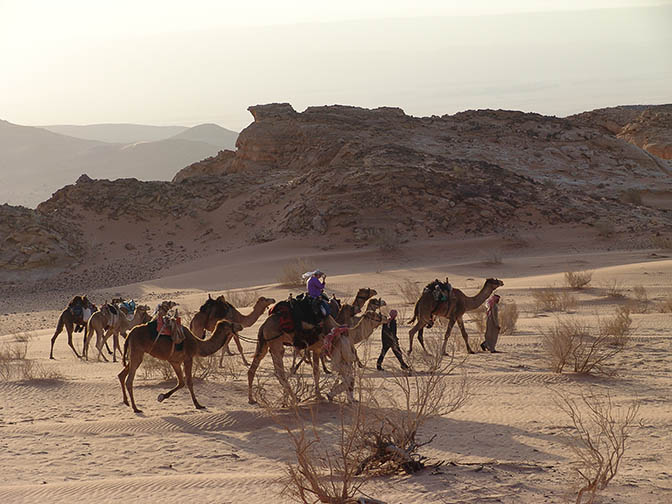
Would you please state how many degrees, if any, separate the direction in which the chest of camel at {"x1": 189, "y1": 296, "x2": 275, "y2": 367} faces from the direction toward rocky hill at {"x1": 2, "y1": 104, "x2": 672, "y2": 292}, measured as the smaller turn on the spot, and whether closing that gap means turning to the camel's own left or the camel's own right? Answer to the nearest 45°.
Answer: approximately 90° to the camel's own left

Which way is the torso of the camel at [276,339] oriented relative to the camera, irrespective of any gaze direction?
to the viewer's right

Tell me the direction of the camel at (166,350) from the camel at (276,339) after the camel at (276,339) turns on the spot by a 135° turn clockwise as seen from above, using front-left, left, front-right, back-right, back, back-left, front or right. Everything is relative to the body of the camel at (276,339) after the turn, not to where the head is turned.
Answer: front-right

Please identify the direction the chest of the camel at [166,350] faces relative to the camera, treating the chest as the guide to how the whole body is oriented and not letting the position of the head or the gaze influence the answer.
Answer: to the viewer's right

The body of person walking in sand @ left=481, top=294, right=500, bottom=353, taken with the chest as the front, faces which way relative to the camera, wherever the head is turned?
to the viewer's right

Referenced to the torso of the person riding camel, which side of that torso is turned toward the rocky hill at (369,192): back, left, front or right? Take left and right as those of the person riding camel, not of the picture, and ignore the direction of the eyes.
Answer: left

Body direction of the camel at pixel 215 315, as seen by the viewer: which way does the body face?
to the viewer's right

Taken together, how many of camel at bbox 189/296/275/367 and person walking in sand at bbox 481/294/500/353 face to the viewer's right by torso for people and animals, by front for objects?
2

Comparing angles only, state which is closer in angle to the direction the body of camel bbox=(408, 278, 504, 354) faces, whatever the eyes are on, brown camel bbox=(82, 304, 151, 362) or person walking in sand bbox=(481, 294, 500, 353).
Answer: the person walking in sand

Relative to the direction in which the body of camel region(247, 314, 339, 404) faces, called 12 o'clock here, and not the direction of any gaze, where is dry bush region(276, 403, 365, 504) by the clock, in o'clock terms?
The dry bush is roughly at 3 o'clock from the camel.

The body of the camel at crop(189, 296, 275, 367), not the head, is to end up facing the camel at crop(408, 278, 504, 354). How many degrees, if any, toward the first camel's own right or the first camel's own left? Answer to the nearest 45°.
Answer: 0° — it already faces it

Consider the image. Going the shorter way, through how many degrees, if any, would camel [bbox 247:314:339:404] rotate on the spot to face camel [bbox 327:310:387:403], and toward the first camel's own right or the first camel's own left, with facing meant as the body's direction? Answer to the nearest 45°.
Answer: approximately 45° to the first camel's own right
